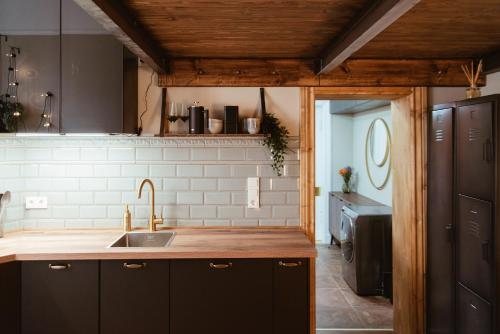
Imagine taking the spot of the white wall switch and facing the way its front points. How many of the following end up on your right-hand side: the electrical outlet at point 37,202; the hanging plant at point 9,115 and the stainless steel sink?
3

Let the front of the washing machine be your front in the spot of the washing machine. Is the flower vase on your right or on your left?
on your right

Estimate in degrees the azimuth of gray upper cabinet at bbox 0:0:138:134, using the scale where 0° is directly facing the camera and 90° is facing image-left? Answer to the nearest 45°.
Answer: approximately 0°

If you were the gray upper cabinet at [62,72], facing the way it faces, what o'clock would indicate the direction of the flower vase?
The flower vase is roughly at 8 o'clock from the gray upper cabinet.

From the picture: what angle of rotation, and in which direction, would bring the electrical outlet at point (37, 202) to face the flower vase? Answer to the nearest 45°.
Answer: approximately 90° to its left

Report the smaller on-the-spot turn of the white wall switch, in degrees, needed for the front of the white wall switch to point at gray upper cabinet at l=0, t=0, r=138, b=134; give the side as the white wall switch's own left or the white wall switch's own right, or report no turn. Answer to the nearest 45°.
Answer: approximately 90° to the white wall switch's own right

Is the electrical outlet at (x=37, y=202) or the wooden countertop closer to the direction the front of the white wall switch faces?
the wooden countertop

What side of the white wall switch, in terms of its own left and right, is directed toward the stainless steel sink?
right

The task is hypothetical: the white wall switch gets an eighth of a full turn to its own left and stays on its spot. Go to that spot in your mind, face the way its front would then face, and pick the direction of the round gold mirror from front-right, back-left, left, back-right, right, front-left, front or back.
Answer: left

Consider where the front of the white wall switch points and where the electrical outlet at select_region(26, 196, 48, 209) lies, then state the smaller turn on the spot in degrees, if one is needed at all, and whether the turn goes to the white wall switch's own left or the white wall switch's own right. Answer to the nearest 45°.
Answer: approximately 90° to the white wall switch's own right
